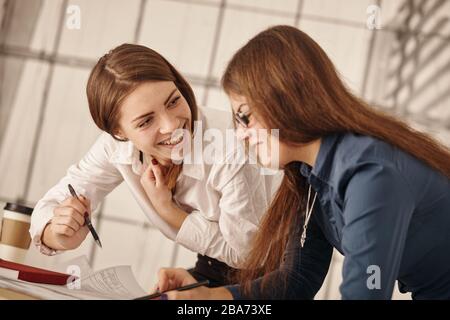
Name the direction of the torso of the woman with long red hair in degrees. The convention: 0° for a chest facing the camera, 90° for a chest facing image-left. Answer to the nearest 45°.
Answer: approximately 90°
